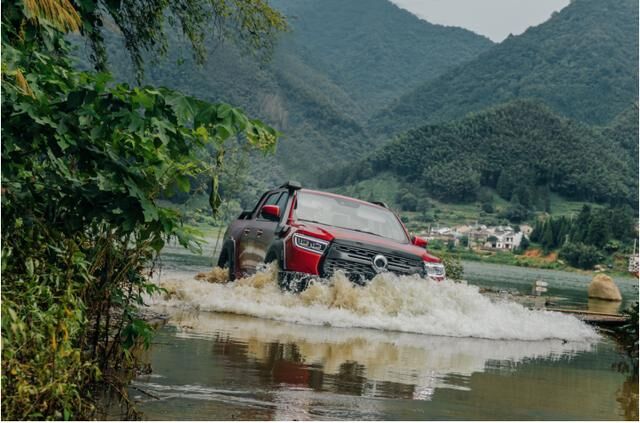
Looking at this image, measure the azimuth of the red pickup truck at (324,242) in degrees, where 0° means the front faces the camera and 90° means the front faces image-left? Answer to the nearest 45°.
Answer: approximately 315°

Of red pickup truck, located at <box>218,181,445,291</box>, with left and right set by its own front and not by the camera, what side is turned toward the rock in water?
left
